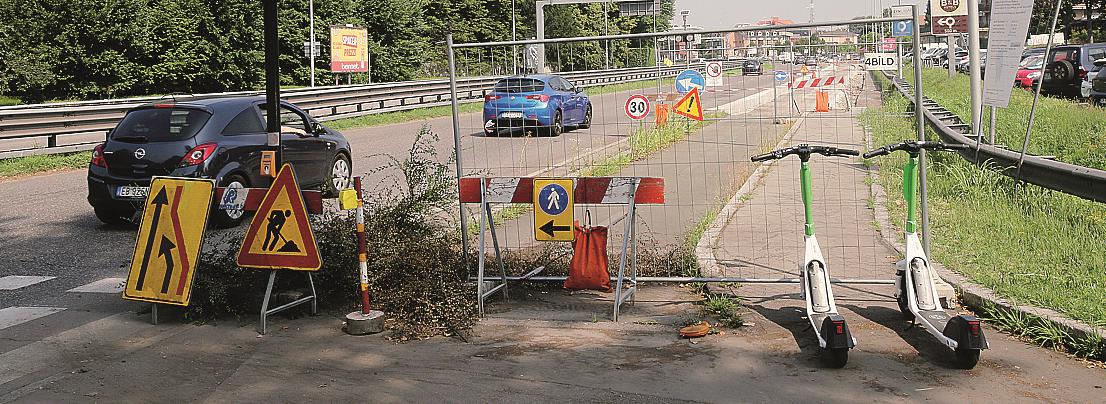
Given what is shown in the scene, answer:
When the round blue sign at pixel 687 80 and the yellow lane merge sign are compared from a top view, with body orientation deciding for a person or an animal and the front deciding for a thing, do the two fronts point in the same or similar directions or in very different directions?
same or similar directions

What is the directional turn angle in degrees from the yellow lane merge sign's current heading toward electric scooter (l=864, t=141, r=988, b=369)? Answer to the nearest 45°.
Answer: approximately 45° to its left

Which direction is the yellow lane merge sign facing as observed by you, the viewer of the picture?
facing the viewer

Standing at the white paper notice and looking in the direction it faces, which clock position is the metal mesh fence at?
The metal mesh fence is roughly at 1 o'clock from the white paper notice.

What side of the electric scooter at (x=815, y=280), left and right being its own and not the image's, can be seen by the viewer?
back

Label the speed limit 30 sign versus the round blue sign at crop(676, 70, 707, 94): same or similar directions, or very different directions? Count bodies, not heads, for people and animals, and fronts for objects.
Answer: same or similar directions

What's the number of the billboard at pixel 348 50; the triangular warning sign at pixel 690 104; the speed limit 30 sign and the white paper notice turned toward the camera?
4

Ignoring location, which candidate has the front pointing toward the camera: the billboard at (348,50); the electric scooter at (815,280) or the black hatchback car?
the billboard

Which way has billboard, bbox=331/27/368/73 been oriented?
toward the camera

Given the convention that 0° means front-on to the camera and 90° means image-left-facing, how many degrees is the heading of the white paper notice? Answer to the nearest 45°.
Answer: approximately 0°

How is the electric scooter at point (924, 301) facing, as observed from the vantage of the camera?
facing away from the viewer and to the left of the viewer

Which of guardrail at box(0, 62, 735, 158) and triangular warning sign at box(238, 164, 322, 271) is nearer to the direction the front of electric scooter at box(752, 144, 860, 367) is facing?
the guardrail

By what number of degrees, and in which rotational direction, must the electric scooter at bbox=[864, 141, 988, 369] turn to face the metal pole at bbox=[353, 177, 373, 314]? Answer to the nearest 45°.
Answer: approximately 45° to its left
